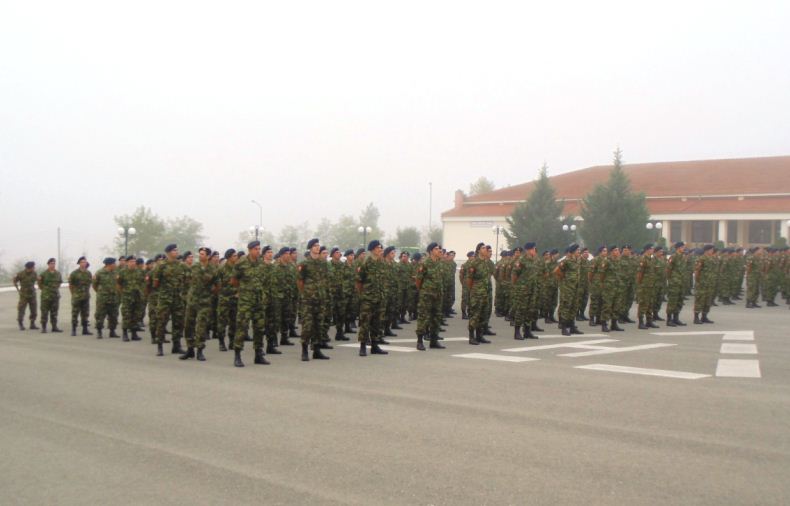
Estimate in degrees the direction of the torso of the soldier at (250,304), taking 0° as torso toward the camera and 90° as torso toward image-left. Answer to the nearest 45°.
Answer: approximately 315°

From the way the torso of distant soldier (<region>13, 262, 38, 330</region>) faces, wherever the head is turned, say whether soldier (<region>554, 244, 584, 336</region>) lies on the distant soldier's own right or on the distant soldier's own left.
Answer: on the distant soldier's own left

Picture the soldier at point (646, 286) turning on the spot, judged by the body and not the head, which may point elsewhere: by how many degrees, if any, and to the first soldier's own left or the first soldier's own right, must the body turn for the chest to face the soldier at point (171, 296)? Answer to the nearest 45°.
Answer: approximately 90° to the first soldier's own right

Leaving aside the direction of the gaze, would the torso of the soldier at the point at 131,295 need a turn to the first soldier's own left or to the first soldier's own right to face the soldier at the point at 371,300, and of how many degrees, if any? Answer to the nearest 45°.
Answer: approximately 45° to the first soldier's own left

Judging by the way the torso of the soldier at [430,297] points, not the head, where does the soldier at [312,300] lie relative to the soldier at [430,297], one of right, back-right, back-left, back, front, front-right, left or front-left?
right

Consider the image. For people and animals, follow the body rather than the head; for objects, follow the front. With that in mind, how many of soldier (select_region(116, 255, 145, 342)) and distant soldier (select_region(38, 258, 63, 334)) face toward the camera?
2

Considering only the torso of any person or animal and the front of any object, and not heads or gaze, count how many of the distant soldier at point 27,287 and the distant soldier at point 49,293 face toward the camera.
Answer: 2

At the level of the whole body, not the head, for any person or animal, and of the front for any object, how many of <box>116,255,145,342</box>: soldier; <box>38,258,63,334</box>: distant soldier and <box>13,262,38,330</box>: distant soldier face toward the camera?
3

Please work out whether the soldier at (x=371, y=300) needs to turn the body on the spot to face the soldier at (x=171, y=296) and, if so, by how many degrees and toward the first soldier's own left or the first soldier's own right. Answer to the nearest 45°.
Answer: approximately 135° to the first soldier's own right

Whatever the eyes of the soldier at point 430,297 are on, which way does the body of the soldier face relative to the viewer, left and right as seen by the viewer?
facing the viewer and to the right of the viewer

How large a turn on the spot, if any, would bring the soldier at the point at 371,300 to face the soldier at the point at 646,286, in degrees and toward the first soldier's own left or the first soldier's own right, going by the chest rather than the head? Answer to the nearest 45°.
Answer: approximately 90° to the first soldier's own left

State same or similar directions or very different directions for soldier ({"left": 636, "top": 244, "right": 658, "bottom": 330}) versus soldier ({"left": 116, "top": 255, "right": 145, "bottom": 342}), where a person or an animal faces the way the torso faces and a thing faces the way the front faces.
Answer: same or similar directions

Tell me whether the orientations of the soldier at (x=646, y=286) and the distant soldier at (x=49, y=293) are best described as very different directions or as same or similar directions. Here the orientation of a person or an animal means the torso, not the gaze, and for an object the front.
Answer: same or similar directions

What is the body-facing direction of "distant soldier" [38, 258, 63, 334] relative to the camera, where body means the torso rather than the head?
toward the camera

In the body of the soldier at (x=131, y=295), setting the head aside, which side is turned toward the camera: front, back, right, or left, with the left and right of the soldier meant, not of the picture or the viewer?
front
